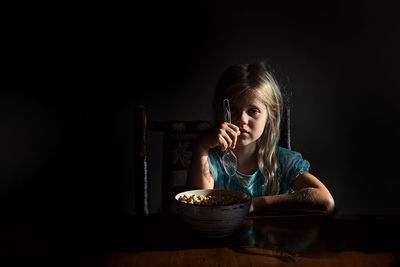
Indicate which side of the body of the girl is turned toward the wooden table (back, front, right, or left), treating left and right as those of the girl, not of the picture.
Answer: front

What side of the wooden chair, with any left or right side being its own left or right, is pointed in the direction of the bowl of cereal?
front

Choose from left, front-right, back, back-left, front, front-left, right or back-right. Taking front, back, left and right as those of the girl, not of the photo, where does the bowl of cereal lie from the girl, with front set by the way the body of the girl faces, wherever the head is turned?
front

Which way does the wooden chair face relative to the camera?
toward the camera

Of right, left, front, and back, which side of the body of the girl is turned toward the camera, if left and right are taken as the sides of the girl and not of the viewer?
front

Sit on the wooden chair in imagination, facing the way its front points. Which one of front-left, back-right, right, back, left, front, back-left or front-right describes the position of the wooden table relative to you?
front

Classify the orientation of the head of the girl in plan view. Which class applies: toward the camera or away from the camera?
toward the camera
